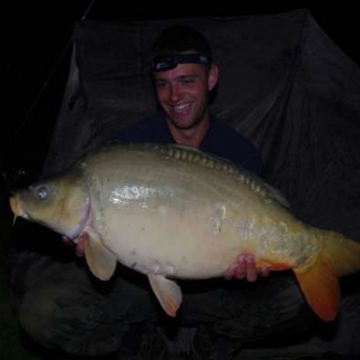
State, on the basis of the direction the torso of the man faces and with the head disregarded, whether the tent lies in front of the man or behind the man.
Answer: behind

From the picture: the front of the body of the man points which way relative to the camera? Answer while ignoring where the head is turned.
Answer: toward the camera

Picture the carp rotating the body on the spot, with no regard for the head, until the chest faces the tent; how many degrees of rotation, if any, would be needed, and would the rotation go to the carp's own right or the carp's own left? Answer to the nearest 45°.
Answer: approximately 90° to the carp's own right

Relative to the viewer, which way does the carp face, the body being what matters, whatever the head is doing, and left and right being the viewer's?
facing to the left of the viewer
